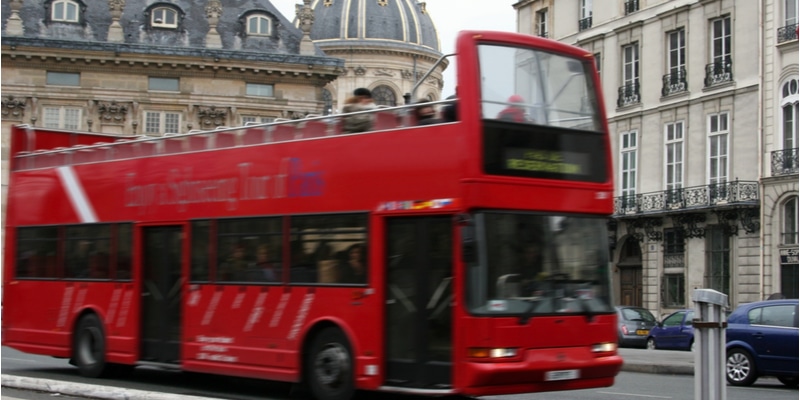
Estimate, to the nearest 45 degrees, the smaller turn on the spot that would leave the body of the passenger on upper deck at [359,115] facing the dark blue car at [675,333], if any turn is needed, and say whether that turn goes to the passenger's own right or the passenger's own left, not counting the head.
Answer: approximately 90° to the passenger's own left

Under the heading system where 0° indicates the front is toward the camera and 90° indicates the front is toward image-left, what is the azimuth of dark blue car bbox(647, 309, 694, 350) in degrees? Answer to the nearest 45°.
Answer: approximately 90°

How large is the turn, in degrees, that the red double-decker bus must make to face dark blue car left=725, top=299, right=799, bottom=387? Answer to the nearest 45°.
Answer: approximately 90° to its left

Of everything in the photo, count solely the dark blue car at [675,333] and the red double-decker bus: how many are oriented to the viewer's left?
1

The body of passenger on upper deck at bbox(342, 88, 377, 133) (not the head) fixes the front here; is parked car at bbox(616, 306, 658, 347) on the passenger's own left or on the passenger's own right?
on the passenger's own left

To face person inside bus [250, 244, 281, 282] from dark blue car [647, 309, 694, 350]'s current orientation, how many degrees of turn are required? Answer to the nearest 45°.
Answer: approximately 90° to its left

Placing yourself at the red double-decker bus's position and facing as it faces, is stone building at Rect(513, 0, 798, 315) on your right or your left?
on your left

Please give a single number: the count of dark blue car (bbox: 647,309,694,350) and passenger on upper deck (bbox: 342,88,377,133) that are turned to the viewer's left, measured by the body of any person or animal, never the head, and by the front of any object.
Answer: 1
